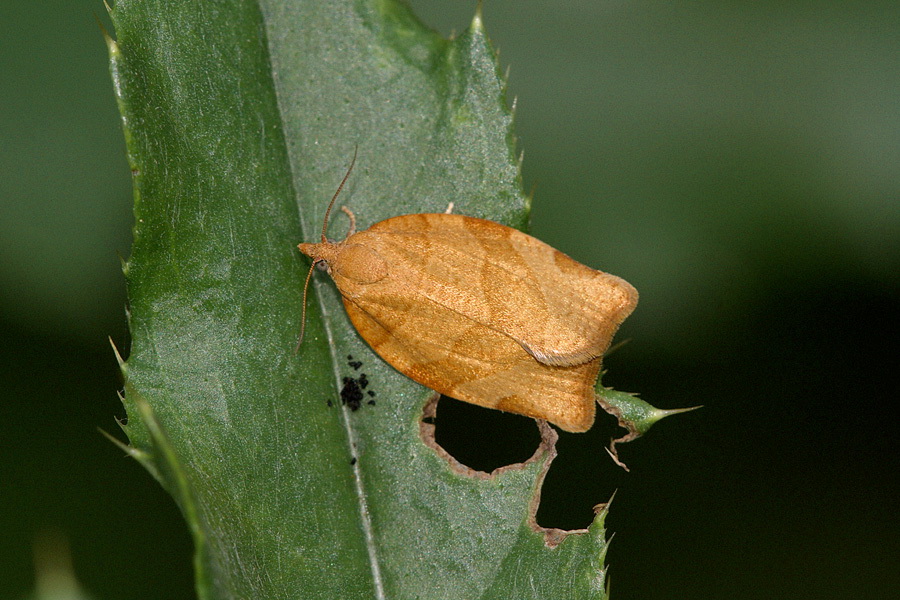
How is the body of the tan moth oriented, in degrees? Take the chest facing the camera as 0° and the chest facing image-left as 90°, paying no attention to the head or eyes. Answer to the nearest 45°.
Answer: approximately 90°
